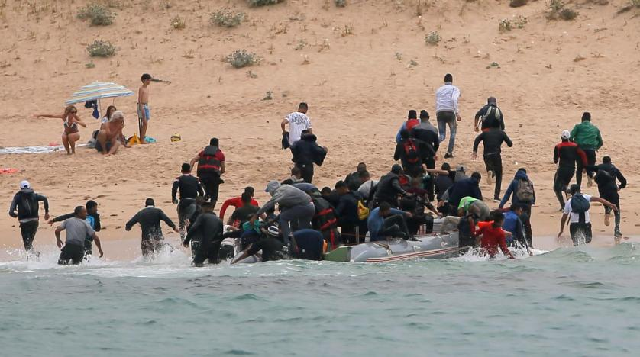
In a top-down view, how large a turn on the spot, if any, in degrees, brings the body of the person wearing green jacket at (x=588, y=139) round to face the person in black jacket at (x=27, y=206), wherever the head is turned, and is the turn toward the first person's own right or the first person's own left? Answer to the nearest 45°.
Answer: approximately 135° to the first person's own left

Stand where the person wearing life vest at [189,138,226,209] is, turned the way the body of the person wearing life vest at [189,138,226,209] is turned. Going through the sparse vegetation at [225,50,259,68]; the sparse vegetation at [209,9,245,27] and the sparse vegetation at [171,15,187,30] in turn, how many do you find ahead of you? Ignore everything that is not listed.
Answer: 3

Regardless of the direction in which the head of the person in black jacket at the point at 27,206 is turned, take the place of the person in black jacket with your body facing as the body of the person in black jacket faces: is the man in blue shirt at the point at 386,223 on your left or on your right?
on your right

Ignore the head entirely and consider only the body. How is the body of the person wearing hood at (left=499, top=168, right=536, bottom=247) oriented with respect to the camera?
away from the camera

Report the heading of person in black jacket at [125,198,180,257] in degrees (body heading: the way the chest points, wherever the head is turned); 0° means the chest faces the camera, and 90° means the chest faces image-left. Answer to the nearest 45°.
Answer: approximately 180°

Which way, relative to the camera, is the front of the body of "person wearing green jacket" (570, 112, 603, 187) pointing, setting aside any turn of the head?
away from the camera

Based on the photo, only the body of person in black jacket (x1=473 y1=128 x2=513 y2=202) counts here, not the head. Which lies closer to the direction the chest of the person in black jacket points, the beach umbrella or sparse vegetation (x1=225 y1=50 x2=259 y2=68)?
the sparse vegetation

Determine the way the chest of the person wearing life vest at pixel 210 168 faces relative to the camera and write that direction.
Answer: away from the camera

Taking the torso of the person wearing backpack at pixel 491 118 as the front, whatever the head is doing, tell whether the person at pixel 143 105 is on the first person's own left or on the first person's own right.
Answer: on the first person's own left

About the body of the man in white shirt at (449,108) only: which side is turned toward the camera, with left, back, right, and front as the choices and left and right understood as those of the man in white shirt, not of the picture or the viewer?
back

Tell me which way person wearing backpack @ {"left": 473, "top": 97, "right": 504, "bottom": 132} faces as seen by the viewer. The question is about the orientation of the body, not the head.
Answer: away from the camera

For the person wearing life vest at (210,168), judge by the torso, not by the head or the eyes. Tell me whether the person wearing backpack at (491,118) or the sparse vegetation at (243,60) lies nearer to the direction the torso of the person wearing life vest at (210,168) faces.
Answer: the sparse vegetation
